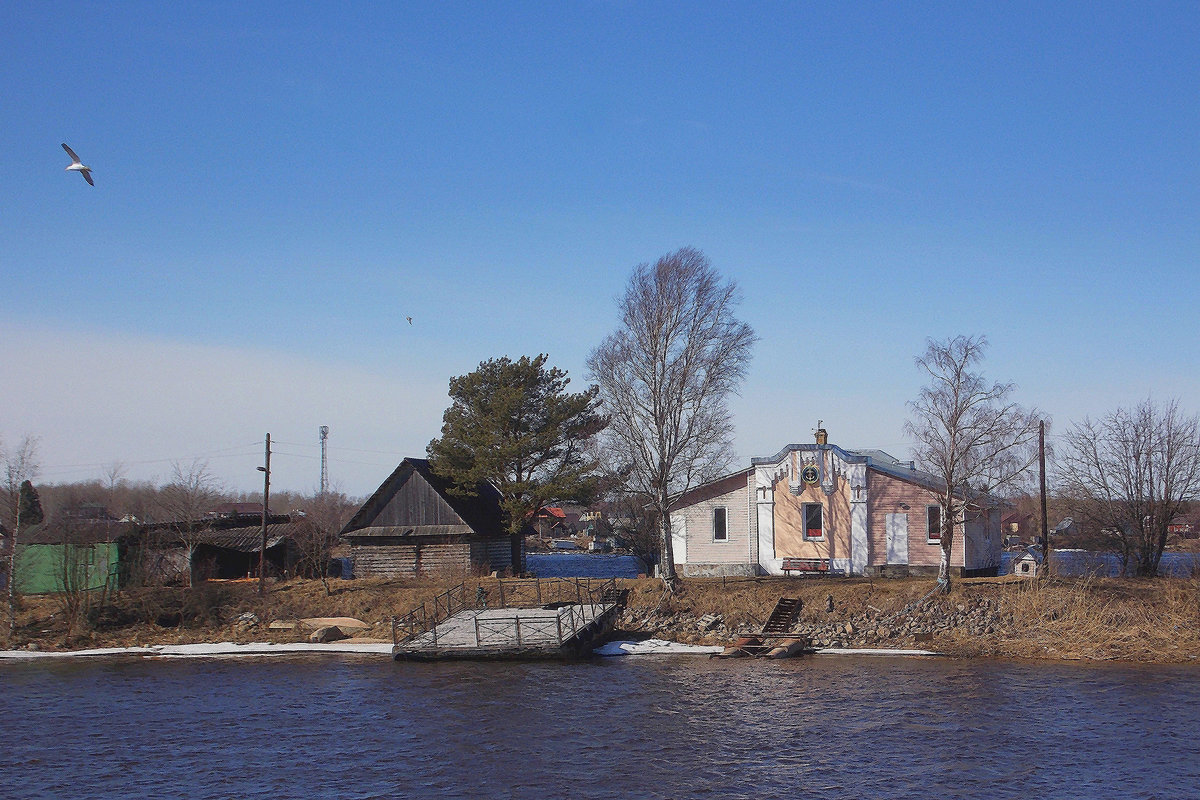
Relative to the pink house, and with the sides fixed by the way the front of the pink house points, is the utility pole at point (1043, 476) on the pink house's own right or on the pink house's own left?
on the pink house's own left

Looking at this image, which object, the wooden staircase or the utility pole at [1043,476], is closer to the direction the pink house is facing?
the wooden staircase

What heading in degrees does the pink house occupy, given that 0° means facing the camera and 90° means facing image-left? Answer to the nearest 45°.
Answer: approximately 0°

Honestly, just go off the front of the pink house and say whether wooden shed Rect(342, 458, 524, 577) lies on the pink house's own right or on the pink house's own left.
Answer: on the pink house's own right

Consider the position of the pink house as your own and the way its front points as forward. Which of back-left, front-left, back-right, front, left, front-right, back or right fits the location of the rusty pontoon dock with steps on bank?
front

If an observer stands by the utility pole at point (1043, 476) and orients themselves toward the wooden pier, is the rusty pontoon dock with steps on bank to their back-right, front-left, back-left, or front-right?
front-left

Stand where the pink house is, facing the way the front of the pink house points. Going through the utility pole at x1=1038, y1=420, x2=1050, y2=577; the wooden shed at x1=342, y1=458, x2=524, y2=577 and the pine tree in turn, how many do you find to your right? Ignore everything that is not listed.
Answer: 2

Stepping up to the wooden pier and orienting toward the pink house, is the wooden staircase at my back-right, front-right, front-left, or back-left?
front-right

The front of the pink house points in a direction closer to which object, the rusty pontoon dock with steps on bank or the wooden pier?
the rusty pontoon dock with steps on bank

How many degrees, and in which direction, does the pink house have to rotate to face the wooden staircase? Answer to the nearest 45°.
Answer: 0° — it already faces it

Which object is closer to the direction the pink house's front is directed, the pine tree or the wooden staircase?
the wooden staircase

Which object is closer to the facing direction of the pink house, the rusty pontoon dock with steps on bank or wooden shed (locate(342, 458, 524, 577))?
the rusty pontoon dock with steps on bank

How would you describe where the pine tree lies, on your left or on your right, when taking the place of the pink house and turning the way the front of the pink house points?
on your right
